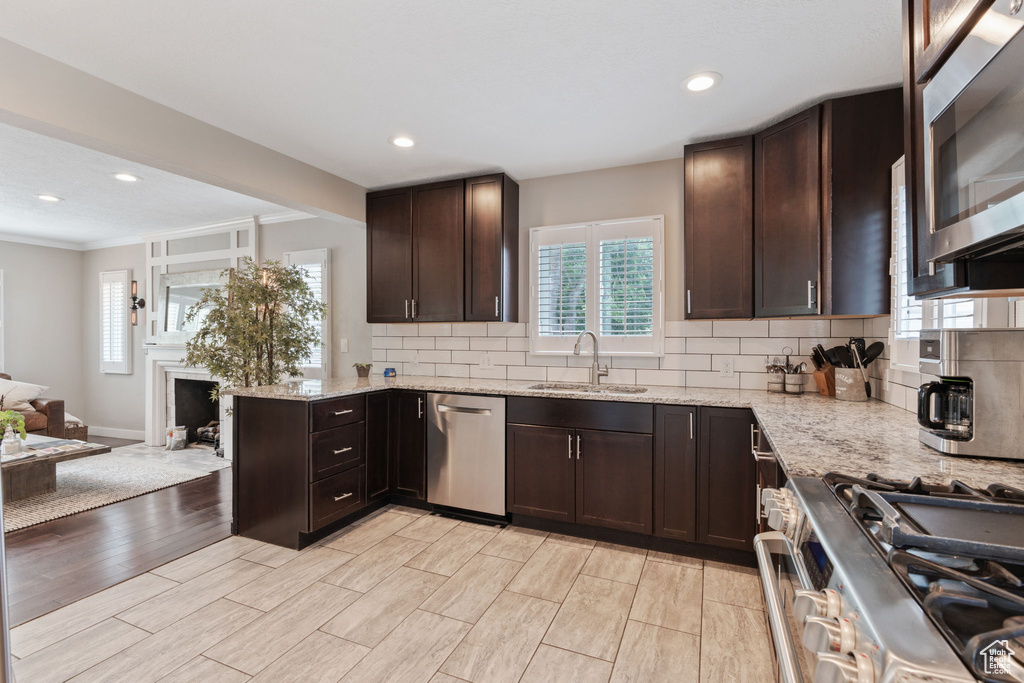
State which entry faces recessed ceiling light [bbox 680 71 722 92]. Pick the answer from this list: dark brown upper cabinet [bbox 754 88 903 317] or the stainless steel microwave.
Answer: the dark brown upper cabinet

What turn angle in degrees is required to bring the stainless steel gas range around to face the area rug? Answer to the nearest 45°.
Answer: approximately 45° to its right

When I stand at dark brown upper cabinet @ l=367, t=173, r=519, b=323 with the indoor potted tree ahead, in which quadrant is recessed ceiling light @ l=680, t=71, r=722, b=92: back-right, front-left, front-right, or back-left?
back-left

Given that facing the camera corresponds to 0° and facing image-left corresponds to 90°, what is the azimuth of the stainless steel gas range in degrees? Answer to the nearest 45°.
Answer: approximately 45°

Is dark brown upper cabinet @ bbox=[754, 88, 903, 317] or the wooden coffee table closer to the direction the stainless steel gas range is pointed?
the wooden coffee table

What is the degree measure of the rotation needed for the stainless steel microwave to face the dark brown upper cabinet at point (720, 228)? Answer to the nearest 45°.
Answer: approximately 90° to its right

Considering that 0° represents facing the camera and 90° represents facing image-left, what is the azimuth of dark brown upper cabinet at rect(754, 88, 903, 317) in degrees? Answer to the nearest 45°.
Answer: approximately 45°

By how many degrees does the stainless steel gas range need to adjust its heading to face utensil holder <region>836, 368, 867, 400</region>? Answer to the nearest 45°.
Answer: approximately 135° to its right
